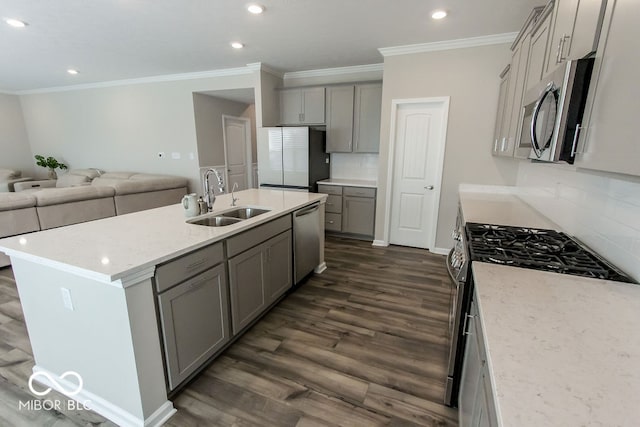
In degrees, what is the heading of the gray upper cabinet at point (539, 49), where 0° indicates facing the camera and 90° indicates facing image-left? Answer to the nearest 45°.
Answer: approximately 90°

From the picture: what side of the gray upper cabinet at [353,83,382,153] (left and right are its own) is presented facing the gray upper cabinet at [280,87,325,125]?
right

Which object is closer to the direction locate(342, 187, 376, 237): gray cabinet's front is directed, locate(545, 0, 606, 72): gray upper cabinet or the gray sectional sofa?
the gray upper cabinet

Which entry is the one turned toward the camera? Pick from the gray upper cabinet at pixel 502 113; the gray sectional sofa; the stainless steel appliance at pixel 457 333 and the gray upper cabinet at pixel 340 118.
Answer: the gray upper cabinet at pixel 340 118

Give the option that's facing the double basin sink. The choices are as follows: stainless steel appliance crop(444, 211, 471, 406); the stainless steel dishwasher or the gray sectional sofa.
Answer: the stainless steel appliance

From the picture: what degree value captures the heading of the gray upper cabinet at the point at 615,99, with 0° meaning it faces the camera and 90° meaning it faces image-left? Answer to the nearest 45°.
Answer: approximately 90°

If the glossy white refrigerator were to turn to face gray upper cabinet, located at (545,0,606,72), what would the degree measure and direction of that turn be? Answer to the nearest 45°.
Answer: approximately 45° to its left

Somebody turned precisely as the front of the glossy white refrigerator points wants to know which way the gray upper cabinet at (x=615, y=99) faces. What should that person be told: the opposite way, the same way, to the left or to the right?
to the right

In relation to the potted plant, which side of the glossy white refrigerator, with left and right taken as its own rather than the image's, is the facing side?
right

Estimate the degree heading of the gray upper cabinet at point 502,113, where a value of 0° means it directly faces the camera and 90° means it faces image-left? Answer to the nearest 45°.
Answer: approximately 90°

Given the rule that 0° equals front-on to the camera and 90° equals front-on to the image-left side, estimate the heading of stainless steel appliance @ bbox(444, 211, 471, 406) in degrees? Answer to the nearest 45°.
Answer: approximately 90°

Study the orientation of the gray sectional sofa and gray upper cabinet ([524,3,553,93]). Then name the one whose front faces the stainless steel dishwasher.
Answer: the gray upper cabinet

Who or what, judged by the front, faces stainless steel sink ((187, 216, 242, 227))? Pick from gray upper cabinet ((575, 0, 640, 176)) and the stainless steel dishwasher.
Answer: the gray upper cabinet

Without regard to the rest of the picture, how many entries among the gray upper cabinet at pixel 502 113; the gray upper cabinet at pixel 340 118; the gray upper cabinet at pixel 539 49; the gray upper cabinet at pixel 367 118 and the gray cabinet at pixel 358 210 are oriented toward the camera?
3
